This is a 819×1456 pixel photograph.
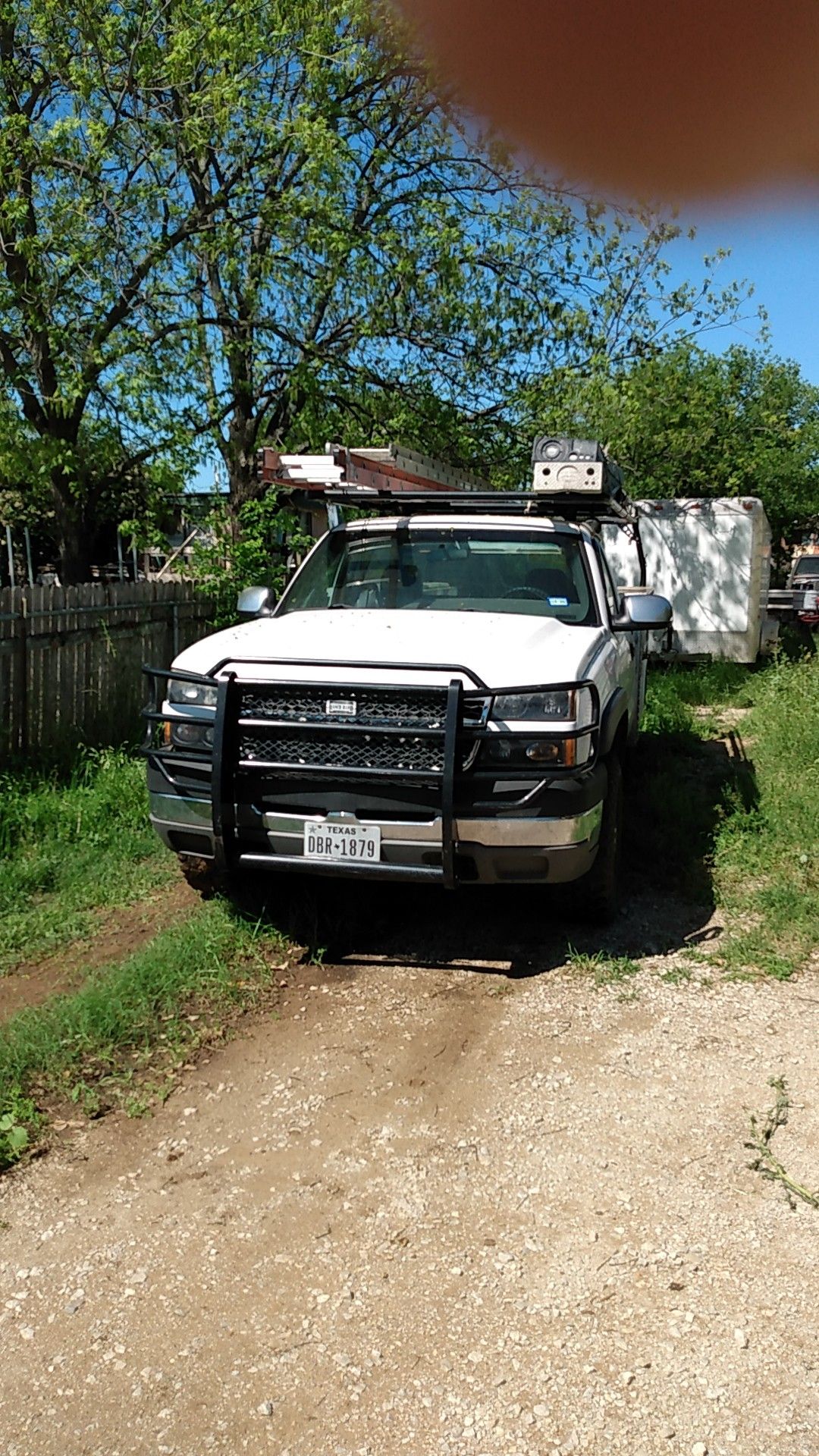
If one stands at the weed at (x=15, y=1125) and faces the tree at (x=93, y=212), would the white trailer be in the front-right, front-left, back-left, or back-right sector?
front-right

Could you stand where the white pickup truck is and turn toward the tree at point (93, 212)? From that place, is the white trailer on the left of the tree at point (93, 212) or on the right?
right

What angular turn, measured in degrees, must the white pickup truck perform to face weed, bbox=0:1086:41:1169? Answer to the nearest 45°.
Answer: approximately 45° to its right

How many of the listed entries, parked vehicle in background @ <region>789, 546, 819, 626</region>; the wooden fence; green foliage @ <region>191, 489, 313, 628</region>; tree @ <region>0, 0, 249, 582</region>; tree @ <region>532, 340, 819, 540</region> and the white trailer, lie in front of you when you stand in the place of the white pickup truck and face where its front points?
0

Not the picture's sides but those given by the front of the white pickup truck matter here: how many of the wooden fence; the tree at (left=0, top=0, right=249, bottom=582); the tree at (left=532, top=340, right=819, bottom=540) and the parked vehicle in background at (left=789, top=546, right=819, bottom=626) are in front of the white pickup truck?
0

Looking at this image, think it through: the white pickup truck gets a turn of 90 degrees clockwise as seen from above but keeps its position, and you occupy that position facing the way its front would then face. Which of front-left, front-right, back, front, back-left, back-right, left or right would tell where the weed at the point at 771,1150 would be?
back-left

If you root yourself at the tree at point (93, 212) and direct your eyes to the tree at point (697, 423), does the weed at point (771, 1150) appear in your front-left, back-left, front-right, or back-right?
back-right

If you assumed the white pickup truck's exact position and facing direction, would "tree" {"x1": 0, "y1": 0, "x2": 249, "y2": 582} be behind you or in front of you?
behind

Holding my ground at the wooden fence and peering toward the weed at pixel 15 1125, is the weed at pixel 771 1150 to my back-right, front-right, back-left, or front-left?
front-left

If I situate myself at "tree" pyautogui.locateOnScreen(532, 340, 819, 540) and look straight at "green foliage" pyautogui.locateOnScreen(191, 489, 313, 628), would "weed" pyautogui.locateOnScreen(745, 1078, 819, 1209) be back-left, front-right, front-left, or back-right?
front-left

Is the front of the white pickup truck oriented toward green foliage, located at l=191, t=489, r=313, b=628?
no

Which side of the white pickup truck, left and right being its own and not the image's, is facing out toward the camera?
front

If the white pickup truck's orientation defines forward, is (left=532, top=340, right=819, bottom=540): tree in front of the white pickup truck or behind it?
behind

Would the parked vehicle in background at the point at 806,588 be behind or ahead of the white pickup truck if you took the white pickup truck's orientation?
behind

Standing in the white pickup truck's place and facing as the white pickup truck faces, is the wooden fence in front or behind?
behind
